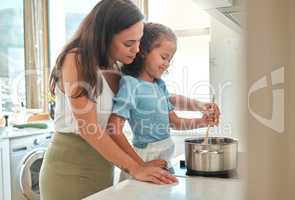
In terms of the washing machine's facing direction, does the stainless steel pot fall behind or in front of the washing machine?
in front

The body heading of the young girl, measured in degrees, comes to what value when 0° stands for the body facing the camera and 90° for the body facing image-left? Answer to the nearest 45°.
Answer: approximately 315°

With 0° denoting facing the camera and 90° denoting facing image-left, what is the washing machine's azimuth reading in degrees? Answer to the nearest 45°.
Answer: approximately 315°

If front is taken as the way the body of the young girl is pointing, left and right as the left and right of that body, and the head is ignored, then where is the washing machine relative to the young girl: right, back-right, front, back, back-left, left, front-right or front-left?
back

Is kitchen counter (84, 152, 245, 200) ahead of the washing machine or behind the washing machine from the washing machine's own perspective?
ahead
